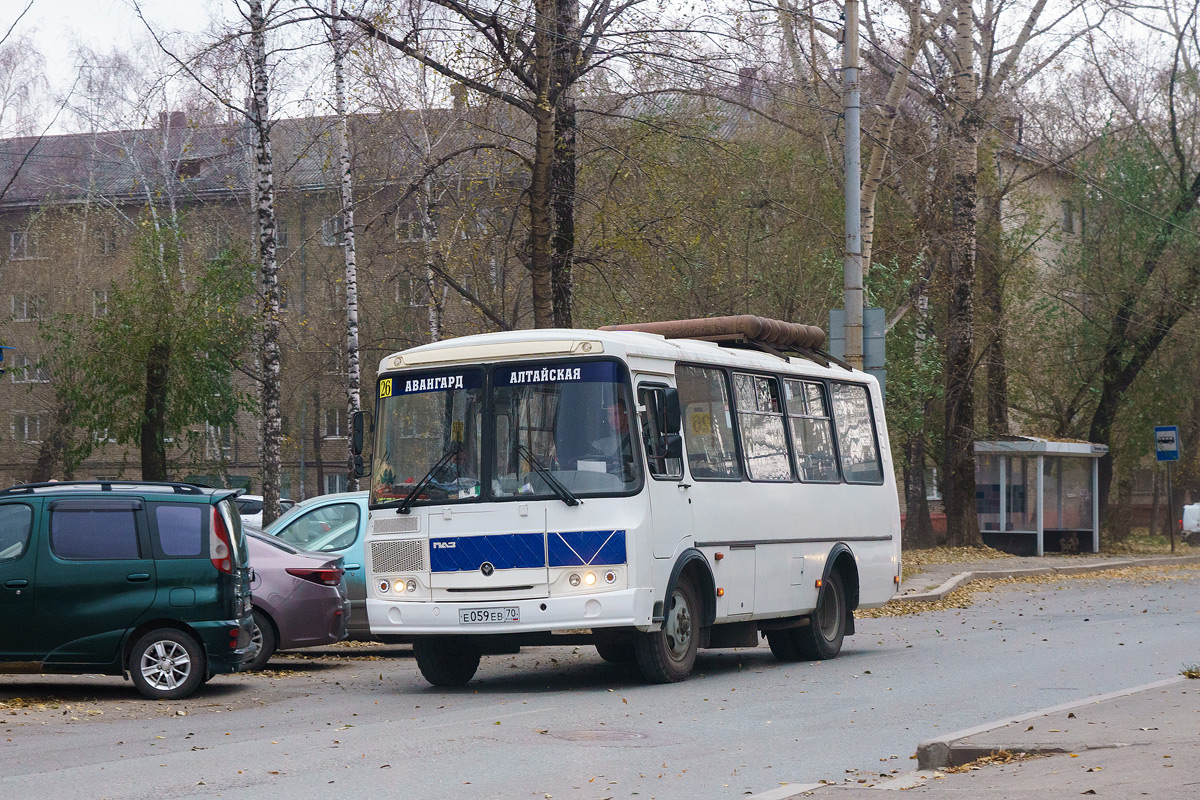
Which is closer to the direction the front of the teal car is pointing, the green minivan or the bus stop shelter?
the green minivan

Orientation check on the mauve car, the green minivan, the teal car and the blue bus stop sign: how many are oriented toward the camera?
1

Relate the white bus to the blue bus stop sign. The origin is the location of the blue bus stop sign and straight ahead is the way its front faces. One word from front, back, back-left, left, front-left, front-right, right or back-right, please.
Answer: front

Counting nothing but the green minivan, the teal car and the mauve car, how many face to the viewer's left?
3

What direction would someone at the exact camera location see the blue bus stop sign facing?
facing the viewer

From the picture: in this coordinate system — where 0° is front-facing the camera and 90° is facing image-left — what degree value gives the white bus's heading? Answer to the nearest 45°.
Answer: approximately 45°

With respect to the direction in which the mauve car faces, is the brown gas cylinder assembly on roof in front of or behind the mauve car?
behind

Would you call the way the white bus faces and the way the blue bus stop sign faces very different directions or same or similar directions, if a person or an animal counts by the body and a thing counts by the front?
same or similar directions

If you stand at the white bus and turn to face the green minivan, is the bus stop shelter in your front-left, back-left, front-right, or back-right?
back-right

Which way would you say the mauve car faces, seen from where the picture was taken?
facing to the left of the viewer

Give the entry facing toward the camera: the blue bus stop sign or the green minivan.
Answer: the blue bus stop sign
